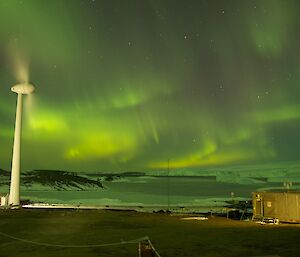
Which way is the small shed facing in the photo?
toward the camera
